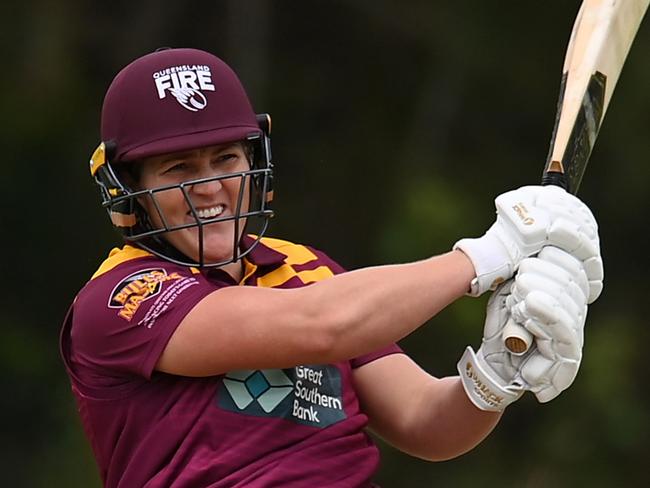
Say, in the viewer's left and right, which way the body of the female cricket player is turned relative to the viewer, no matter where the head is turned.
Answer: facing the viewer and to the right of the viewer

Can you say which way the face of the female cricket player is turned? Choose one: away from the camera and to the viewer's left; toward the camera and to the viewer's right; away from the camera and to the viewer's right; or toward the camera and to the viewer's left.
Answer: toward the camera and to the viewer's right
